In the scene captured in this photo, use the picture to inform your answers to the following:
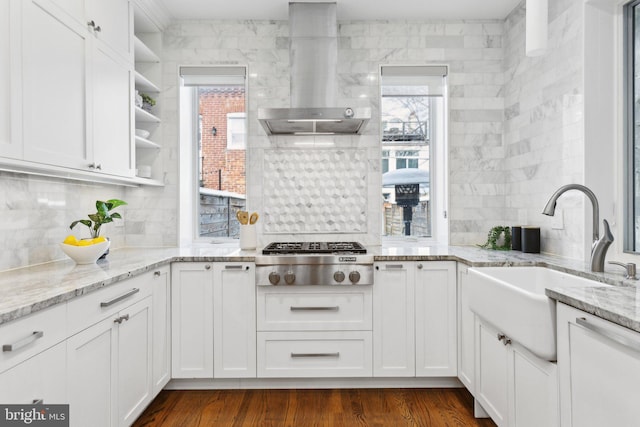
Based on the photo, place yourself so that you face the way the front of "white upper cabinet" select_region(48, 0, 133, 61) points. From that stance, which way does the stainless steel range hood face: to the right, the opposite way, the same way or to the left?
to the right

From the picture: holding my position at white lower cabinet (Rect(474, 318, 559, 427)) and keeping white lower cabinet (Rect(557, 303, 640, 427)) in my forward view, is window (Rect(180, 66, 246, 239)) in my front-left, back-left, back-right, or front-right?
back-right

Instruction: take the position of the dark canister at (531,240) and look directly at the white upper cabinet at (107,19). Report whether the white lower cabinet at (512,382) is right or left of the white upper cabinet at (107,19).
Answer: left

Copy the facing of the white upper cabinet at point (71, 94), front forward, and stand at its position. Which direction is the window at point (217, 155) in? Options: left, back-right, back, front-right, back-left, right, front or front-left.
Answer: left

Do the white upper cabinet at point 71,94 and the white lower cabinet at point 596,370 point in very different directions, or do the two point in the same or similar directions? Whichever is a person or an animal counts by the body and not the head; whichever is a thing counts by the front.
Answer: very different directions

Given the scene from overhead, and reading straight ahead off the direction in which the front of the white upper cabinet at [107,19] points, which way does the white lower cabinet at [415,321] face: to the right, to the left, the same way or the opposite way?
to the right

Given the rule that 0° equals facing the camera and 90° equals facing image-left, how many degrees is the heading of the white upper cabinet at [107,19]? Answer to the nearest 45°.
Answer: approximately 315°

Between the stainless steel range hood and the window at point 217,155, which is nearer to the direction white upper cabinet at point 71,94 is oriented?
the stainless steel range hood

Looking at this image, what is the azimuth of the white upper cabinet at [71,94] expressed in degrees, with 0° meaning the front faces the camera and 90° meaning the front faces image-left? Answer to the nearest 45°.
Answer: approximately 315°

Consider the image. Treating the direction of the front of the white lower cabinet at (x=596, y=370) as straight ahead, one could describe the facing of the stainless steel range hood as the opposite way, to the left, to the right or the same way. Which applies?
to the left

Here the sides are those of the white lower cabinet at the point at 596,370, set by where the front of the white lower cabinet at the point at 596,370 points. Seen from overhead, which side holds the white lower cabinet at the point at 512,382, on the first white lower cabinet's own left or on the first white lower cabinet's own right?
on the first white lower cabinet's own right

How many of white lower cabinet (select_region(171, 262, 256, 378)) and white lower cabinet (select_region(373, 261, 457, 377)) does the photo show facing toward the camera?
2

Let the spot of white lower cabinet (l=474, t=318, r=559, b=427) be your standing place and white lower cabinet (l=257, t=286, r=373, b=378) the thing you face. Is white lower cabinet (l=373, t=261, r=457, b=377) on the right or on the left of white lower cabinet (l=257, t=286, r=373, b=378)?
right

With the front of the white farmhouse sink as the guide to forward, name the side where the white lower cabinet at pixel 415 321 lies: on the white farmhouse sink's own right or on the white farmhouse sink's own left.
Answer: on the white farmhouse sink's own right

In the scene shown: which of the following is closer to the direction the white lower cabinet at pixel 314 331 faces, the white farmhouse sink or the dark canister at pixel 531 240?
the white farmhouse sink

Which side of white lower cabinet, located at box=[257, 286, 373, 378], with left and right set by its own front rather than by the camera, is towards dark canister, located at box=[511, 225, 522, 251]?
left

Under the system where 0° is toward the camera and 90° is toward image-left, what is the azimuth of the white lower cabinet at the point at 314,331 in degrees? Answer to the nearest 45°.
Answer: approximately 0°
